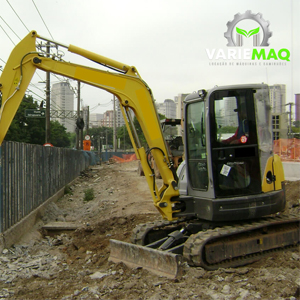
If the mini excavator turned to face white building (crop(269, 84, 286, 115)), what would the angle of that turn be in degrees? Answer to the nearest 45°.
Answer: approximately 135° to its right

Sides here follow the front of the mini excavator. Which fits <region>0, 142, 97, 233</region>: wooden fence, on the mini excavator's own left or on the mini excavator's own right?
on the mini excavator's own right

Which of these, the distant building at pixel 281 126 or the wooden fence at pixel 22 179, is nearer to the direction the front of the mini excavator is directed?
the wooden fence

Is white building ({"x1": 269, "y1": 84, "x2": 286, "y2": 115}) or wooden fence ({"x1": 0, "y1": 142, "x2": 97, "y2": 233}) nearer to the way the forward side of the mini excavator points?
the wooden fence

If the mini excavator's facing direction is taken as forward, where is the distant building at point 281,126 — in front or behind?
behind

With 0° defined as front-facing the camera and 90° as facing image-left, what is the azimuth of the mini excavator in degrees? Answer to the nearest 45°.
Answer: approximately 45°
